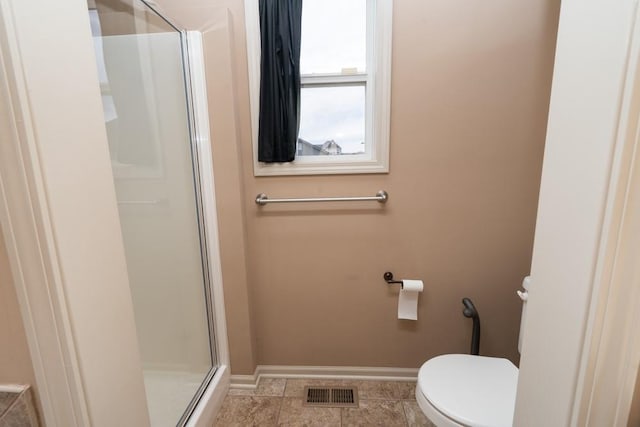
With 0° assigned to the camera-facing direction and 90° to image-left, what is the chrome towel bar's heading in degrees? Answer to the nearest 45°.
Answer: approximately 0°

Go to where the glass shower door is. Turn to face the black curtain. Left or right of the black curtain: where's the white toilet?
right

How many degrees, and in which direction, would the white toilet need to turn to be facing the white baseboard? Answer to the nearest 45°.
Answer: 0° — it already faces it

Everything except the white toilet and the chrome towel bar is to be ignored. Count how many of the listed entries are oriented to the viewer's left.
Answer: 1

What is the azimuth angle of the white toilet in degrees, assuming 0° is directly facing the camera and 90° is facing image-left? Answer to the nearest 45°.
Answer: approximately 90°

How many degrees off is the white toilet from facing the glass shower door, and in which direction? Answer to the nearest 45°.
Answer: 0° — it already faces it
